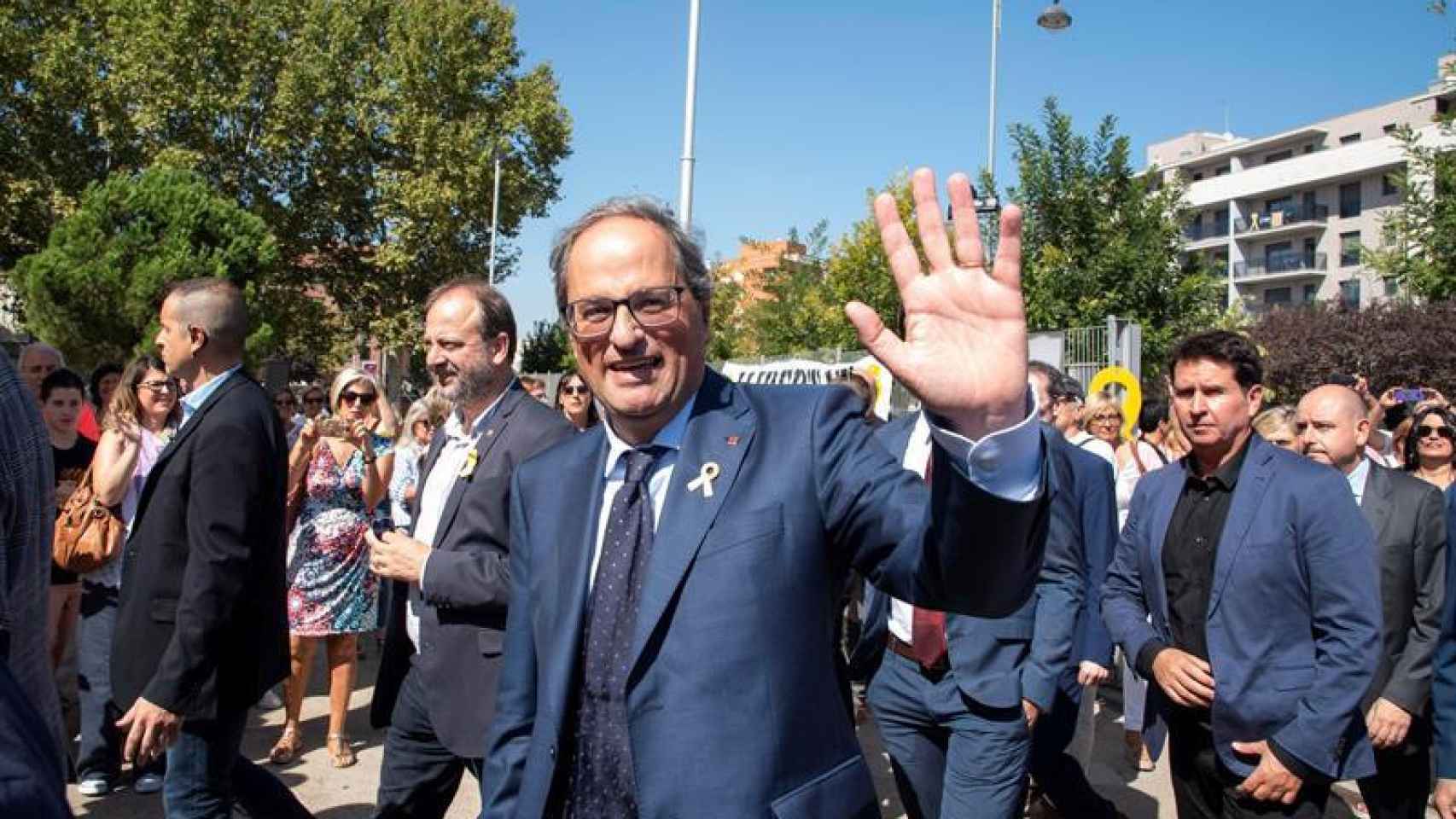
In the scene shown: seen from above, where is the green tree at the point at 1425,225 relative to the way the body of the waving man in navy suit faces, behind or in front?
behind

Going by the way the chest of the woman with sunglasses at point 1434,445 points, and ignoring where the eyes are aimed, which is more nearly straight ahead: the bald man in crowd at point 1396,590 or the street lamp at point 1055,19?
the bald man in crowd

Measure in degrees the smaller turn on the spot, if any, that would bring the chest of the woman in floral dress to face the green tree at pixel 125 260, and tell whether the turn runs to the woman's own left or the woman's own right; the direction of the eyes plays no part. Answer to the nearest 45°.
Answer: approximately 180°

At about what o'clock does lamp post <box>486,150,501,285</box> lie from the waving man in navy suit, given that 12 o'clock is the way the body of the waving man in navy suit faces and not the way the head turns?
The lamp post is roughly at 4 o'clock from the waving man in navy suit.

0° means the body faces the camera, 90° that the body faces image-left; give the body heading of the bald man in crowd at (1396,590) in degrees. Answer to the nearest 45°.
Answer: approximately 45°

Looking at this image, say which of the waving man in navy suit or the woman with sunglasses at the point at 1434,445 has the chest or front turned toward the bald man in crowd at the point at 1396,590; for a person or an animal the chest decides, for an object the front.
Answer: the woman with sunglasses

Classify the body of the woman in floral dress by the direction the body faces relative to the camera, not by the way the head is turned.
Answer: toward the camera

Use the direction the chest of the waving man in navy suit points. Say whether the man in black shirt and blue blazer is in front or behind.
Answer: behind

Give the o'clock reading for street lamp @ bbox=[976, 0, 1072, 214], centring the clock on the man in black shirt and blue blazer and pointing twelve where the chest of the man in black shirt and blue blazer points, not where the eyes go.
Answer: The street lamp is roughly at 4 o'clock from the man in black shirt and blue blazer.

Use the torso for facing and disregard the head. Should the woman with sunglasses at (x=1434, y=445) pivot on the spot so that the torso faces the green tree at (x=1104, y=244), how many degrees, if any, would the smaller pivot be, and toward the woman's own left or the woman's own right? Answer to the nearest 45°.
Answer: approximately 135° to the woman's own right

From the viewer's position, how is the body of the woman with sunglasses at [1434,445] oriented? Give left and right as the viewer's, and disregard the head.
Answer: facing the viewer

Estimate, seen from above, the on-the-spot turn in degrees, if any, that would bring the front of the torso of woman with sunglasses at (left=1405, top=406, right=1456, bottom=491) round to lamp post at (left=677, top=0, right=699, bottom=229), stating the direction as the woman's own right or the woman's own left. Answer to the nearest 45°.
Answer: approximately 135° to the woman's own right

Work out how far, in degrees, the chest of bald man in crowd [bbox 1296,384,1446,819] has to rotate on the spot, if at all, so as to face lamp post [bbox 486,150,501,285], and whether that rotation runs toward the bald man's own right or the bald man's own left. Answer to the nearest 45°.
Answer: approximately 90° to the bald man's own right

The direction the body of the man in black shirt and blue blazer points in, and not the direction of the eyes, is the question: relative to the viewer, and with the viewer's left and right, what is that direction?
facing the viewer and to the left of the viewer

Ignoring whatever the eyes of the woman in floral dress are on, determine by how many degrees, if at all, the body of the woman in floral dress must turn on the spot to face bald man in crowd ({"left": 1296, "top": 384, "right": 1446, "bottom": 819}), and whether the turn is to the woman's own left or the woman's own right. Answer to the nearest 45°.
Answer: approximately 45° to the woman's own left

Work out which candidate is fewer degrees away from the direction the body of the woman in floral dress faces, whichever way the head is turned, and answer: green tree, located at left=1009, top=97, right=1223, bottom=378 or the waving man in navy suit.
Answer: the waving man in navy suit

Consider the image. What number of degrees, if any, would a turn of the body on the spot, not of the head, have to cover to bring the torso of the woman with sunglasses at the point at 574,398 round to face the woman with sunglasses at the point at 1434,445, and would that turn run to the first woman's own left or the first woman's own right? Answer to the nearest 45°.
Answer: approximately 45° to the first woman's own left
